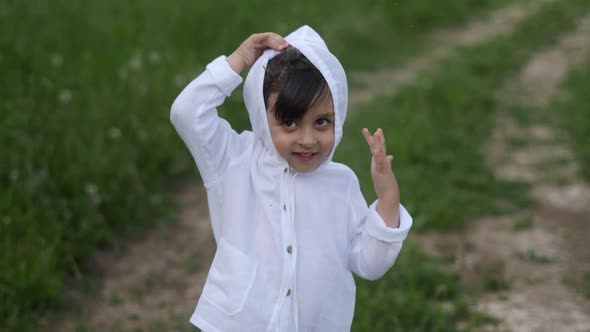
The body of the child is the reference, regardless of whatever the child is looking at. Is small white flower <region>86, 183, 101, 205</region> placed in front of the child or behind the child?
behind

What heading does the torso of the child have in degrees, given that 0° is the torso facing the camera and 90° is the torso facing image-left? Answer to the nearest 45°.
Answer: approximately 0°

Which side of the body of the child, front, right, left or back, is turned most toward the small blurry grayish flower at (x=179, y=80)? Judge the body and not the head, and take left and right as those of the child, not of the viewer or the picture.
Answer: back

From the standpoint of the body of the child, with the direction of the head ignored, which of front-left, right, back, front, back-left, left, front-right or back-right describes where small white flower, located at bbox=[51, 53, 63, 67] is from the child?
back-right

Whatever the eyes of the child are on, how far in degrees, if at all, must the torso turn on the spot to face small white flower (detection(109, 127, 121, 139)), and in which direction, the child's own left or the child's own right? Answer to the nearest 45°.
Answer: approximately 135° to the child's own right

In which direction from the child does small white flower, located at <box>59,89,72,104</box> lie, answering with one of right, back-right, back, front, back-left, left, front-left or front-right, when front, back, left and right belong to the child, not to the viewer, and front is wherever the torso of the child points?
back-right
